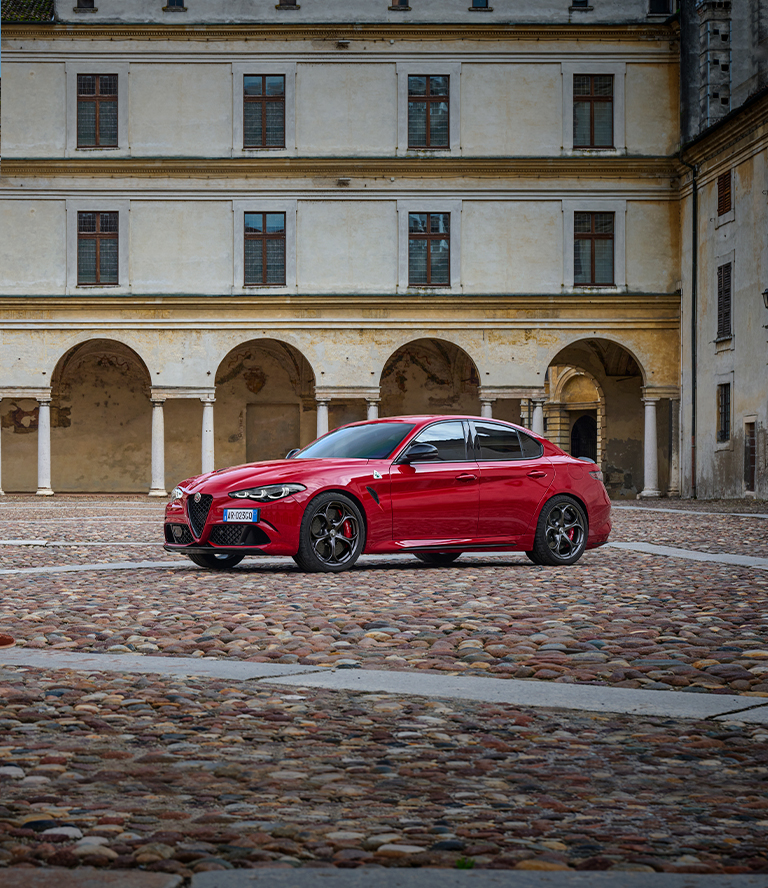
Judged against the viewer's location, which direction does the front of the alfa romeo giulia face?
facing the viewer and to the left of the viewer

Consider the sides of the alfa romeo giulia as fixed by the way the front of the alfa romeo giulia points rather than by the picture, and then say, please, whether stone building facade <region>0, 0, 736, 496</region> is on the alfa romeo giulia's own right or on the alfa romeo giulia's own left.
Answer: on the alfa romeo giulia's own right

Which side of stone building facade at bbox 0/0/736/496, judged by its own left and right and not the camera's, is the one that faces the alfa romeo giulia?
front

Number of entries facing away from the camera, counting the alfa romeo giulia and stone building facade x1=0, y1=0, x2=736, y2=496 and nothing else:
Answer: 0

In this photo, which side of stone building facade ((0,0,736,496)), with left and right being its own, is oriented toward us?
front
